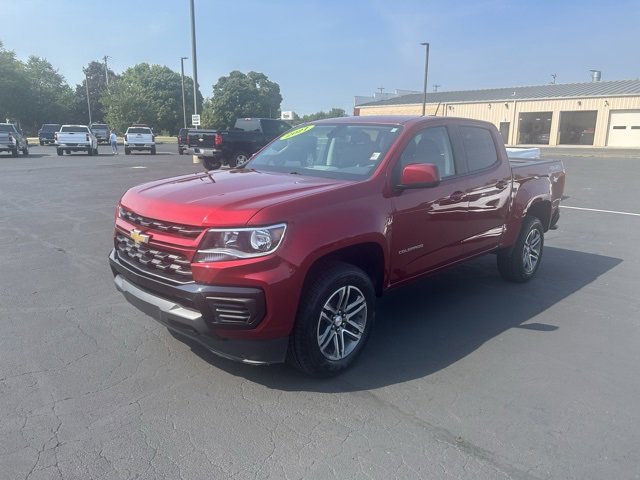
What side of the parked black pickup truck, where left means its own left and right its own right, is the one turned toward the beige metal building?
front

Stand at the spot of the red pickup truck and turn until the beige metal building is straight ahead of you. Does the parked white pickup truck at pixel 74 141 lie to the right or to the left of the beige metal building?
left

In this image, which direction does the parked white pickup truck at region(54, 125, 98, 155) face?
away from the camera

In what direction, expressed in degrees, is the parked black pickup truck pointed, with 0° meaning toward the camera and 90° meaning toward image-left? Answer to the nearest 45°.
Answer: approximately 225°

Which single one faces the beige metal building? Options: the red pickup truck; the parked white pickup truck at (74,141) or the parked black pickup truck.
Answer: the parked black pickup truck

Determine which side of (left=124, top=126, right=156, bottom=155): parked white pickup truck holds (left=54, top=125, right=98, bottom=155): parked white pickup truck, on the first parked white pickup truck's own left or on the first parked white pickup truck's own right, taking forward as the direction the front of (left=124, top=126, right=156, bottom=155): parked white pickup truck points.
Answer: on the first parked white pickup truck's own left

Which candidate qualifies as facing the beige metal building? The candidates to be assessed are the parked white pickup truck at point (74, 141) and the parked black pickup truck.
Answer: the parked black pickup truck

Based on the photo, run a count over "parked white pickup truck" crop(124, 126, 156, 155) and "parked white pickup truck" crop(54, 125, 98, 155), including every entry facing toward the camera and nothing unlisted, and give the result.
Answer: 0

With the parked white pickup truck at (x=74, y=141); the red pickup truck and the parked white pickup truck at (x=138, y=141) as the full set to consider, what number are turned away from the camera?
2

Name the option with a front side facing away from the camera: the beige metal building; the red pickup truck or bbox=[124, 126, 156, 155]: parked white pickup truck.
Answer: the parked white pickup truck

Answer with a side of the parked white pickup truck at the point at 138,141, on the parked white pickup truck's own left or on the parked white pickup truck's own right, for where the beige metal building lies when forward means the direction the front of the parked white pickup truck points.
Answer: on the parked white pickup truck's own right

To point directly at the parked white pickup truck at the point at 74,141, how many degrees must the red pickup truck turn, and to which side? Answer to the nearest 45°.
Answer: approximately 90° to its right

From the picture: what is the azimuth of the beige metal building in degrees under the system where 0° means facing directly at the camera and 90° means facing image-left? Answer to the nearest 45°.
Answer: approximately 0°

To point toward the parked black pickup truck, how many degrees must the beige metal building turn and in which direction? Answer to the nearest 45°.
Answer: approximately 45° to its right

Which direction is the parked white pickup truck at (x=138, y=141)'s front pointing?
away from the camera

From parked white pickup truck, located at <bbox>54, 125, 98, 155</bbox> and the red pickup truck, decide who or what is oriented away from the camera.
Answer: the parked white pickup truck
